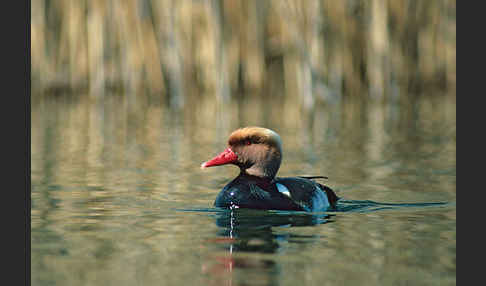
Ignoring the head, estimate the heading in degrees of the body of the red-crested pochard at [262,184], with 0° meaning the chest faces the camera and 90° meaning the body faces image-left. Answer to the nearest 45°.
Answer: approximately 90°
